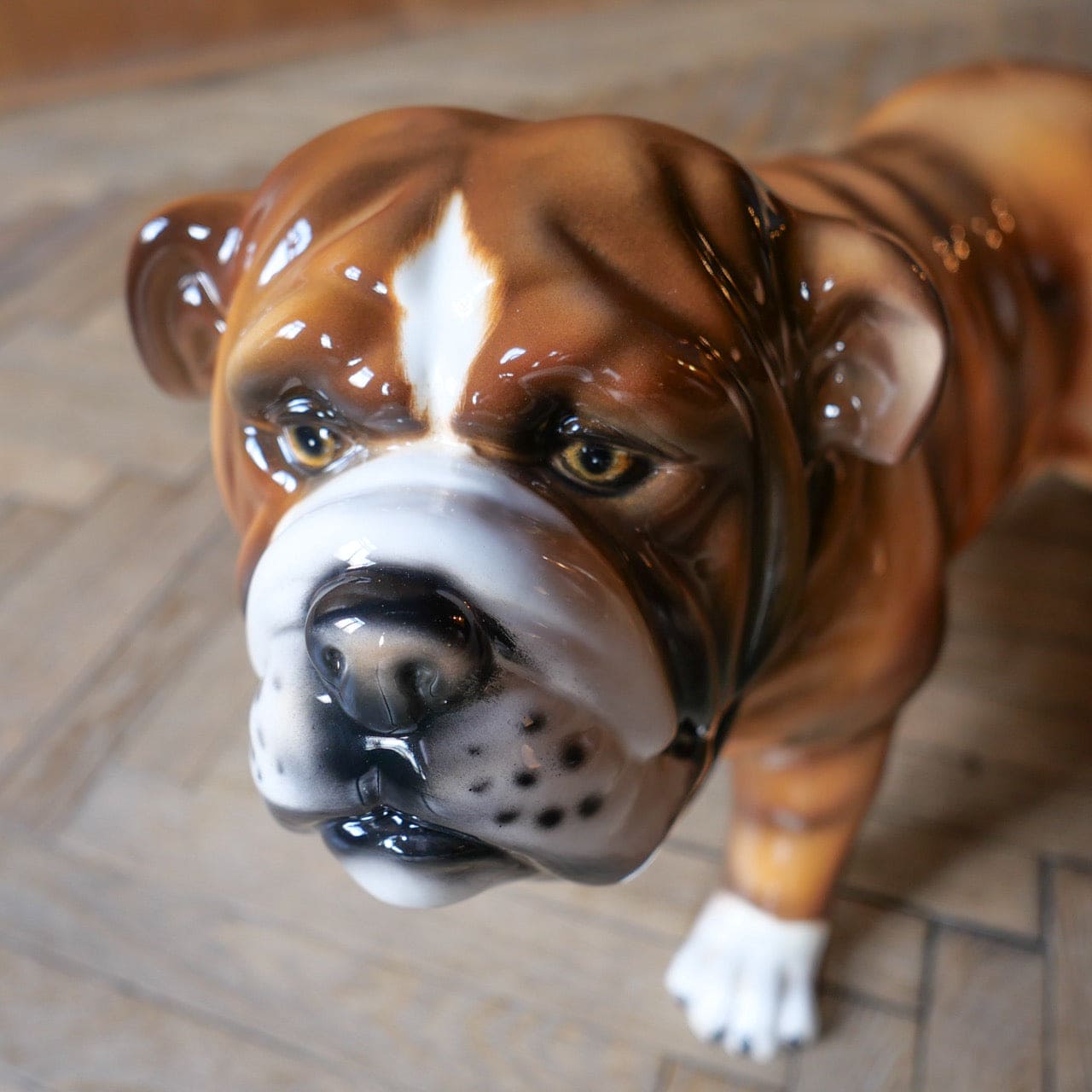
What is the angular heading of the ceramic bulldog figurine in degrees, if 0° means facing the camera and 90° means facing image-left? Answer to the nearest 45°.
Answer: approximately 45°
